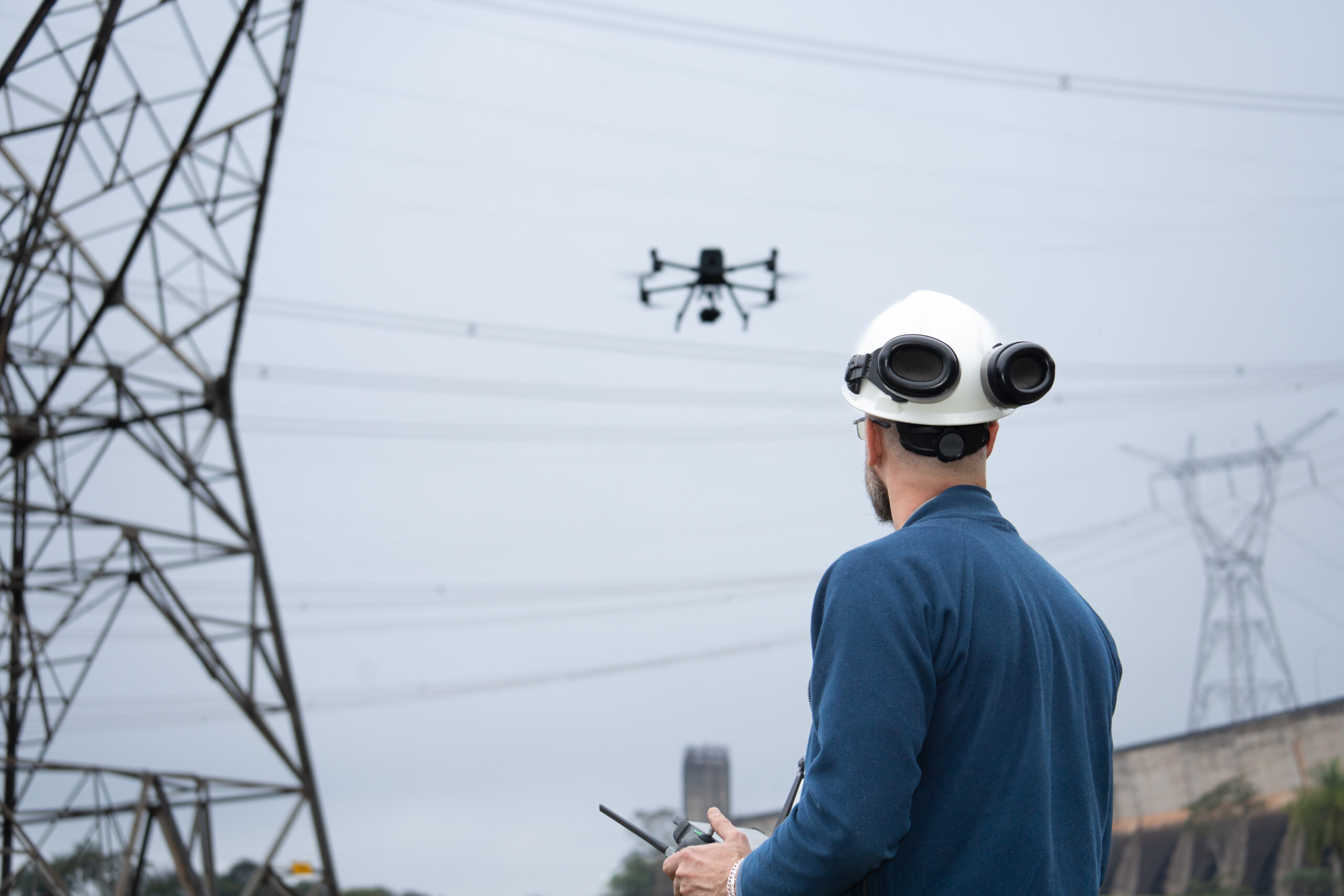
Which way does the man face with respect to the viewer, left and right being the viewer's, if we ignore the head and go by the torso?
facing away from the viewer and to the left of the viewer

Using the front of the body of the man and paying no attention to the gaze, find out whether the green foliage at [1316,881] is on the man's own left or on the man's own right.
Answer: on the man's own right

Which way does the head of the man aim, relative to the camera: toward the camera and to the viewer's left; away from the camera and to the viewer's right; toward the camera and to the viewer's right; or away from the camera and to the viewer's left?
away from the camera and to the viewer's left
